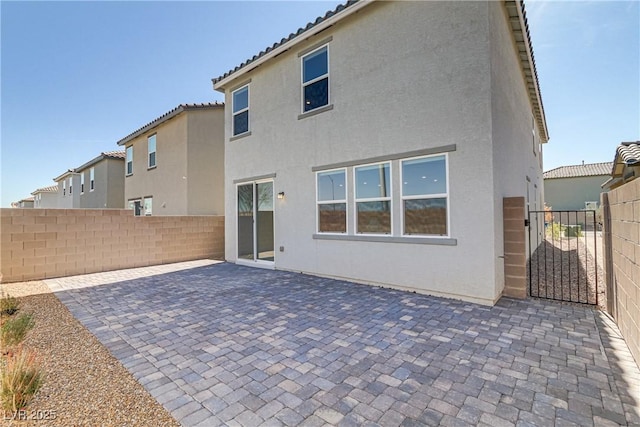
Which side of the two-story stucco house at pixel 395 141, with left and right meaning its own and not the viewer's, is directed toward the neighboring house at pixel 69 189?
left

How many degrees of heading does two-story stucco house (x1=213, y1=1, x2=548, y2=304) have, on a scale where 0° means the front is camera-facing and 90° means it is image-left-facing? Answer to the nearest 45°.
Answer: approximately 225°

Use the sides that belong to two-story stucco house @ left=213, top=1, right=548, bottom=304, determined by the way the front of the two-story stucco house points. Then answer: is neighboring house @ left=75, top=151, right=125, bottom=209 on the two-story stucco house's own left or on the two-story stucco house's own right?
on the two-story stucco house's own left

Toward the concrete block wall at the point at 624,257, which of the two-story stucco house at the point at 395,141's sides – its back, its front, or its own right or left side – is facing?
right

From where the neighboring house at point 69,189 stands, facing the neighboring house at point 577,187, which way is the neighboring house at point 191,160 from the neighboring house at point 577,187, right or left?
right

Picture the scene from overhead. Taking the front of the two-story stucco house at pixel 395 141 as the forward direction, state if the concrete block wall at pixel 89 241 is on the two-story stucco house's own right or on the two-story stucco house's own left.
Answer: on the two-story stucco house's own left

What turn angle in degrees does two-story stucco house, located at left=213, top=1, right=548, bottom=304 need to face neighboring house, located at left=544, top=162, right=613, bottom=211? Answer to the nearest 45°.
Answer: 0° — it already faces it

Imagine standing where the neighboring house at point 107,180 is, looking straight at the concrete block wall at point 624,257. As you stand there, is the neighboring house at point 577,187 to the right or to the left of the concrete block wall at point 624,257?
left

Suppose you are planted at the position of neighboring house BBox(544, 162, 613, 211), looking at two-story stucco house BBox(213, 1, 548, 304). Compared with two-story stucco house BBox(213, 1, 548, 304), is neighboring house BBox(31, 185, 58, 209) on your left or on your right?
right
